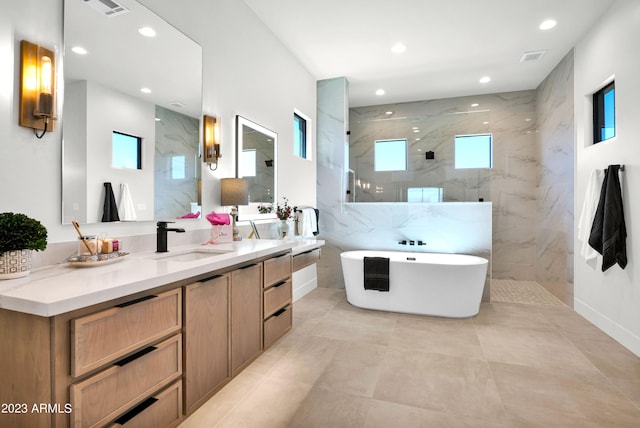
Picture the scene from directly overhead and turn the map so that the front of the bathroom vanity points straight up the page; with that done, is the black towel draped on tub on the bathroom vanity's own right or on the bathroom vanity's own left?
on the bathroom vanity's own left

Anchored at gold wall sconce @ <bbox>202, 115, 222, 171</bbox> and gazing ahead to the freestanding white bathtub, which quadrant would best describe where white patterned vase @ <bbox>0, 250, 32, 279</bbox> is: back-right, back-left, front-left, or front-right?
back-right

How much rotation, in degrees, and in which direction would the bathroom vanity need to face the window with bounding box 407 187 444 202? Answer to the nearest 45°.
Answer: approximately 90° to its left

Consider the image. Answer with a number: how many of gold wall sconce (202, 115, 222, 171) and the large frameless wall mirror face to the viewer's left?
0

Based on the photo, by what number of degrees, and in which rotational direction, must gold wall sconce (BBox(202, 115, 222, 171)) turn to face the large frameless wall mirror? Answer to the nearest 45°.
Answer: approximately 90° to its right

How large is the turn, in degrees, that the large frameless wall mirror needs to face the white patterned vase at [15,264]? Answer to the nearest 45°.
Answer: approximately 90° to its right

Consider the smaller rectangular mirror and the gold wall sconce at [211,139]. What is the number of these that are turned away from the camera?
0

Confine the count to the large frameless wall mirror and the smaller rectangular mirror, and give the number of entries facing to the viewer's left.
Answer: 0

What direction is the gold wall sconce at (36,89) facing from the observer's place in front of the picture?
facing the viewer and to the right of the viewer

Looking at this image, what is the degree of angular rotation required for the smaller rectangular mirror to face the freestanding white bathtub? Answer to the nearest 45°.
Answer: approximately 45° to its left

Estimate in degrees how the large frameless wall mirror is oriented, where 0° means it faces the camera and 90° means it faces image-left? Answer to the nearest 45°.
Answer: approximately 315°
